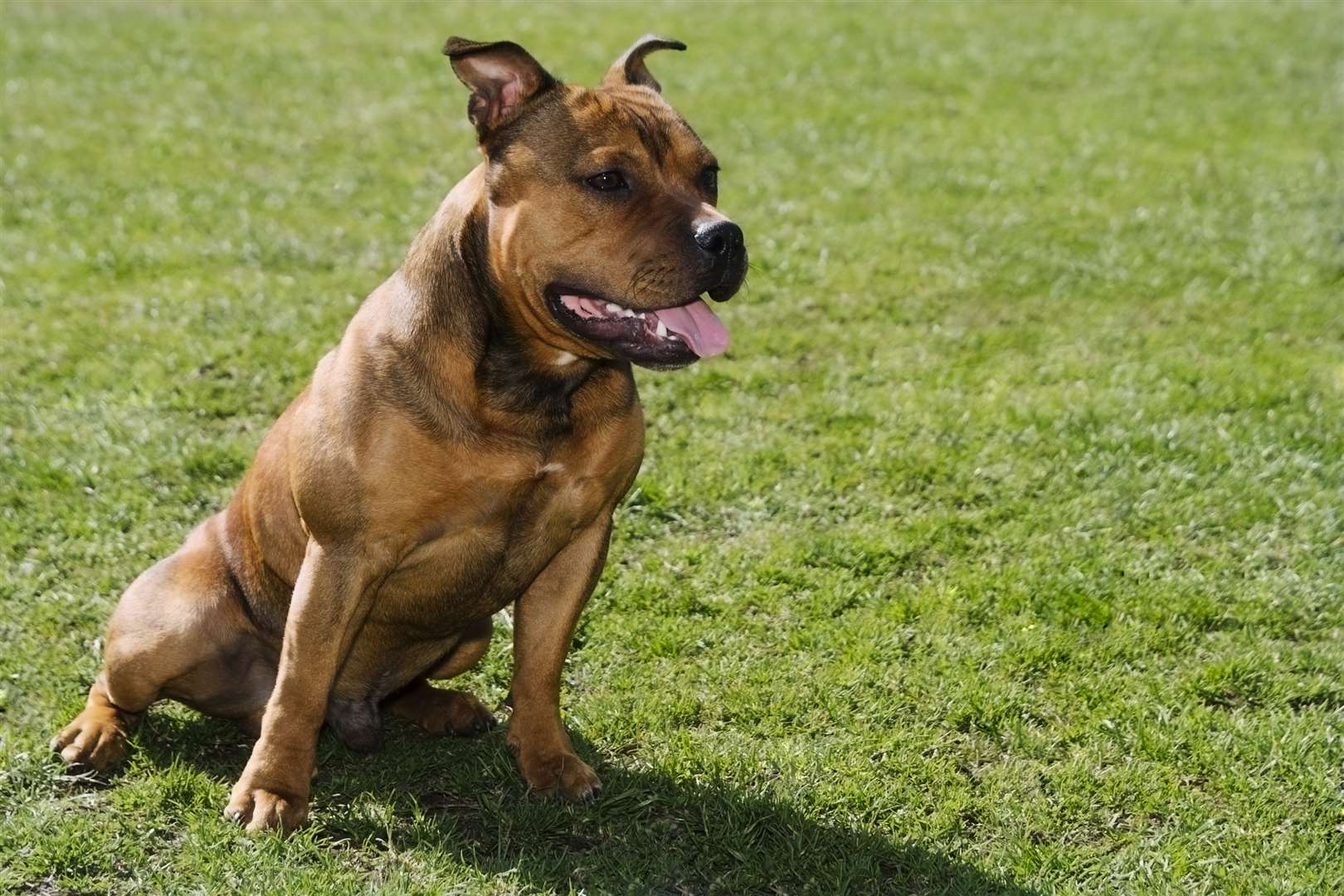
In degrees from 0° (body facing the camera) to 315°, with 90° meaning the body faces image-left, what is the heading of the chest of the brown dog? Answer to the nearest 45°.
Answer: approximately 315°
